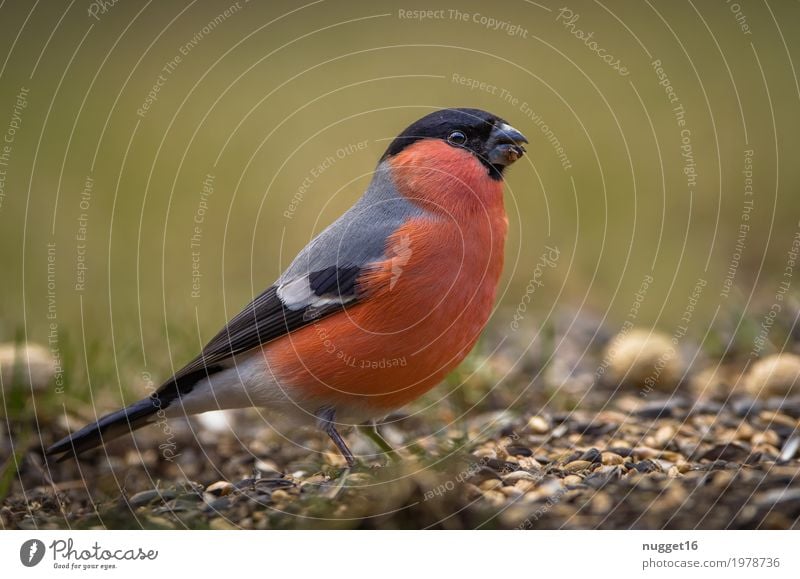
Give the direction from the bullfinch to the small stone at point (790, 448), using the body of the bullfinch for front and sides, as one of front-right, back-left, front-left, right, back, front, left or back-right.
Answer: front

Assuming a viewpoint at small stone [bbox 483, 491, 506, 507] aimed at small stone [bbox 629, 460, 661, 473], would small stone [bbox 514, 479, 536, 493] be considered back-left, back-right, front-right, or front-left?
front-left

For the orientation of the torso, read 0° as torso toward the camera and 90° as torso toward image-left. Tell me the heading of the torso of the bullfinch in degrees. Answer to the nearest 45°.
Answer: approximately 270°

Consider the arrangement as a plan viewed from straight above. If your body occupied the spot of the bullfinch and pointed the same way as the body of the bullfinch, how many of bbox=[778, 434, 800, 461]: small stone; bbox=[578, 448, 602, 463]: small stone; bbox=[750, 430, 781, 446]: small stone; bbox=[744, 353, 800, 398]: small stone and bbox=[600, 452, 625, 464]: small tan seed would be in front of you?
5

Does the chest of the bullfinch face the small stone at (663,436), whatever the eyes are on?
yes

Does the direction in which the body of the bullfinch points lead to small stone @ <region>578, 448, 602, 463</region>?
yes

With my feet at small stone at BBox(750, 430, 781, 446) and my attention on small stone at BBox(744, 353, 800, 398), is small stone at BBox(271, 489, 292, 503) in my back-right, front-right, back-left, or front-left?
back-left

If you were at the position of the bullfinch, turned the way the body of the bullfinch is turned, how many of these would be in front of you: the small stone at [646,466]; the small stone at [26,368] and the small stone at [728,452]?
2

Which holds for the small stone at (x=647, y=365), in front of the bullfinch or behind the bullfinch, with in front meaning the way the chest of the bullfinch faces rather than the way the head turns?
in front

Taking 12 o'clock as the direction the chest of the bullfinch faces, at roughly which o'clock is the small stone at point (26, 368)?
The small stone is roughly at 7 o'clock from the bullfinch.

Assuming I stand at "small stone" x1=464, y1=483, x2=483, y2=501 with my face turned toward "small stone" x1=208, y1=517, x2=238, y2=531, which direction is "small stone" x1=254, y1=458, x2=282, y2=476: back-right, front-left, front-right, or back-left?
front-right
